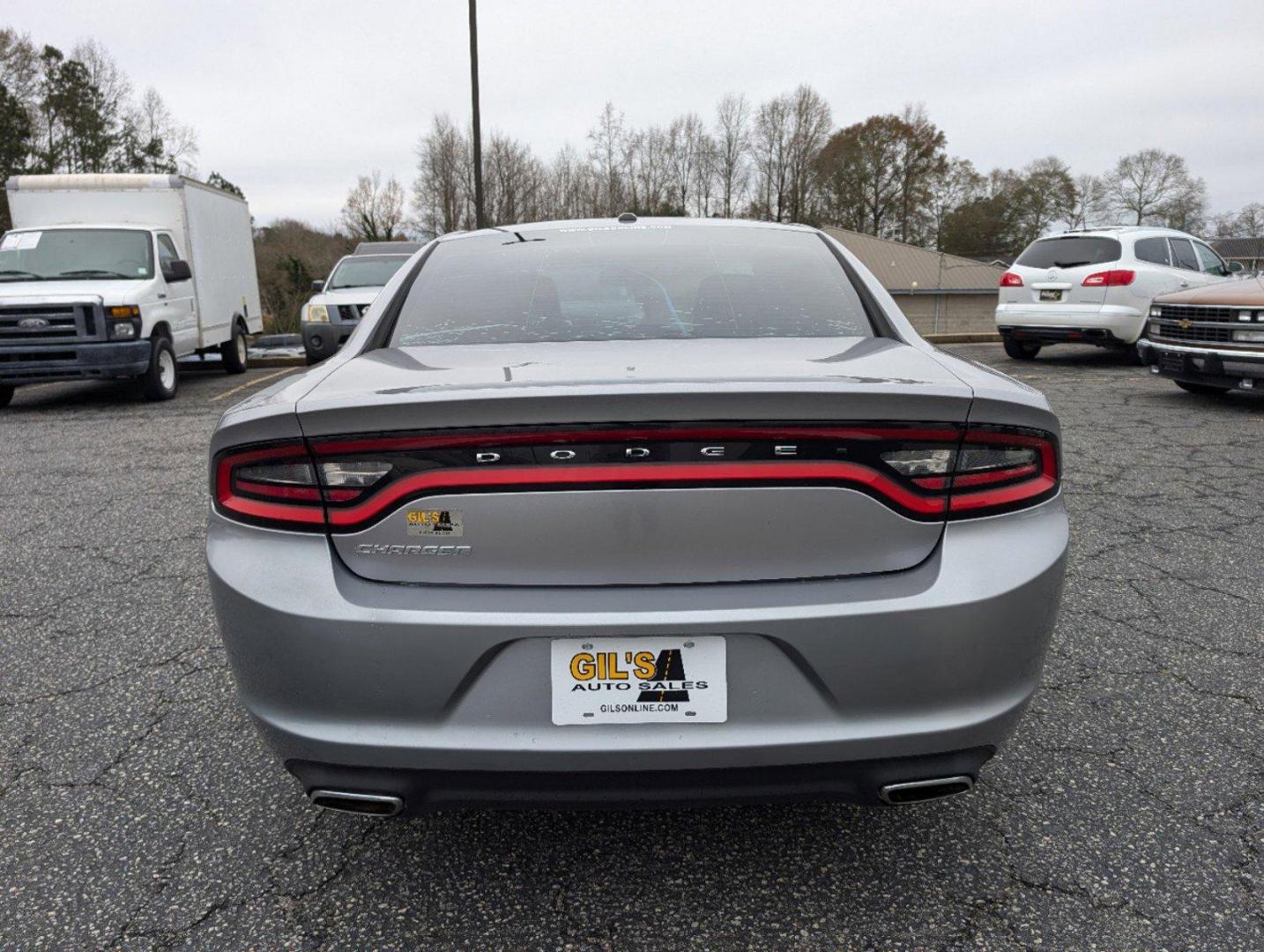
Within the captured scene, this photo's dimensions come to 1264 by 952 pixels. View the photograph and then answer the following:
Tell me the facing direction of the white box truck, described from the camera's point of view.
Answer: facing the viewer and to the left of the viewer

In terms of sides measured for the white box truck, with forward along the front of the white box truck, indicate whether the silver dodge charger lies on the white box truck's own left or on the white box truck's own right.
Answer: on the white box truck's own left

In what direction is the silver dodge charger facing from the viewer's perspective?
away from the camera

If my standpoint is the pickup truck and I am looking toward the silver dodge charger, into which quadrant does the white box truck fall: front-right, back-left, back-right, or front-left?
front-right

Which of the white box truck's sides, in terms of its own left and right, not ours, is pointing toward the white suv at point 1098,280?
left

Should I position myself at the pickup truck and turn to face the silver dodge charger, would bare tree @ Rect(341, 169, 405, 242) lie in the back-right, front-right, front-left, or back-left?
back-right

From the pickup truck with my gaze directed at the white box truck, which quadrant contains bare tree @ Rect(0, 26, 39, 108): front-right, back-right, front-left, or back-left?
front-right

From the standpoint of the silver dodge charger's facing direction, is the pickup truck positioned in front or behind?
in front

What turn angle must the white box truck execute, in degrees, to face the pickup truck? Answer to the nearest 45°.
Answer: approximately 90° to its left

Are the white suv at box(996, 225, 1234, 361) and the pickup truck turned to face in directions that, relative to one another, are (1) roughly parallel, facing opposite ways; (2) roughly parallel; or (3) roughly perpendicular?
roughly parallel, facing opposite ways

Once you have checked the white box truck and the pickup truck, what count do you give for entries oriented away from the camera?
0

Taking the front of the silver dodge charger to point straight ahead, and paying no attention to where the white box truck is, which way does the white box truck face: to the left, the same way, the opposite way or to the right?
the opposite way

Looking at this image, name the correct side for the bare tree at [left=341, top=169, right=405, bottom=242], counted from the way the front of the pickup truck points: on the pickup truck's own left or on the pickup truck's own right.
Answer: on the pickup truck's own right

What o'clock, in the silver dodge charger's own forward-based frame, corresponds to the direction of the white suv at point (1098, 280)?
The white suv is roughly at 1 o'clock from the silver dodge charger.

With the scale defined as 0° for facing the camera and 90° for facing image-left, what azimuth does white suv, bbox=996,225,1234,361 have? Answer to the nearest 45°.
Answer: approximately 225°

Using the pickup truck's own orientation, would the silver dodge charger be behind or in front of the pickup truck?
in front

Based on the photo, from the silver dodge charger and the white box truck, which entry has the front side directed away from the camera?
the silver dodge charger

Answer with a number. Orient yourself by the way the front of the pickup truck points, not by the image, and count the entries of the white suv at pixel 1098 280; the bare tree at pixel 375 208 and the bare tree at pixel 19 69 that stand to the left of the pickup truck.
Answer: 0

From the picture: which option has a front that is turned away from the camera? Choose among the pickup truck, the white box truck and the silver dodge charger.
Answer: the silver dodge charger

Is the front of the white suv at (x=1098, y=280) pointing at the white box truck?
no

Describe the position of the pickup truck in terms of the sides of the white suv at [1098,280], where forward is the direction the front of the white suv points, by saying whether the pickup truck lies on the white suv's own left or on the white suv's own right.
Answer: on the white suv's own right
